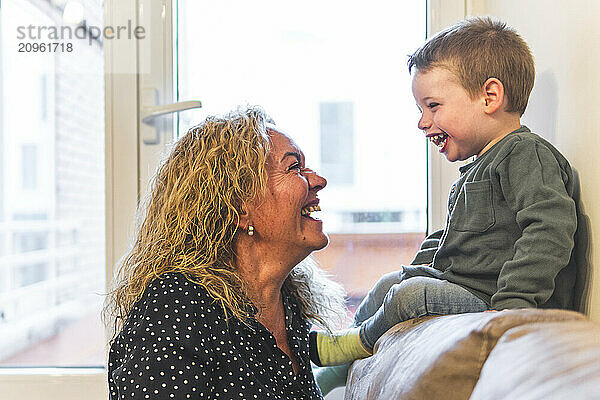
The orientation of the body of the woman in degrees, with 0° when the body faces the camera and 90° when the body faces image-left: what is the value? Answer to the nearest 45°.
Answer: approximately 270°

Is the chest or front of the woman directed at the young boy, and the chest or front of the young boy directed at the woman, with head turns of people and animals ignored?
yes

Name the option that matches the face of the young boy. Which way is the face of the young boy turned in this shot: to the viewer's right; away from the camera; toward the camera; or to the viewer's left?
to the viewer's left

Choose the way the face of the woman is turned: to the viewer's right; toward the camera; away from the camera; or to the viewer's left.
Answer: to the viewer's right

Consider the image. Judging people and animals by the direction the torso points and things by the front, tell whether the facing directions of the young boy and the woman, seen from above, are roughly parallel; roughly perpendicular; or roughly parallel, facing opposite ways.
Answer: roughly parallel, facing opposite ways

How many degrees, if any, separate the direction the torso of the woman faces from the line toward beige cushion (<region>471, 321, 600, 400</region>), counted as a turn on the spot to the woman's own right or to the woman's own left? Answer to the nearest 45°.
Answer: approximately 45° to the woman's own right

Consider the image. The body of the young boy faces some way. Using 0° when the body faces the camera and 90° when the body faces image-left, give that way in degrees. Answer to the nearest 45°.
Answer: approximately 90°

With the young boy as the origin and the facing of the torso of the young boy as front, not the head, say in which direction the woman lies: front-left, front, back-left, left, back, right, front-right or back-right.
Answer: front

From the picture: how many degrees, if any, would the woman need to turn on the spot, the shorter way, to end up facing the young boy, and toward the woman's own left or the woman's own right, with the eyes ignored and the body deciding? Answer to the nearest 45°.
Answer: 0° — they already face them

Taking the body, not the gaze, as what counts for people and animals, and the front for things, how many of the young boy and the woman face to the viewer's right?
1

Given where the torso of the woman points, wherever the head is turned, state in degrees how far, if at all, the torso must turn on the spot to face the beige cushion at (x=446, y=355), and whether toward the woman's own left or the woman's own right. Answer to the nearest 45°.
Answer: approximately 45° to the woman's own right
